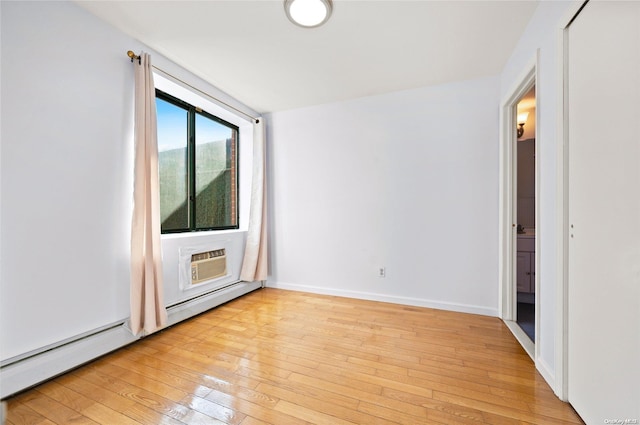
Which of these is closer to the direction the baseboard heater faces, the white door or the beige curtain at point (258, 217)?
the white door

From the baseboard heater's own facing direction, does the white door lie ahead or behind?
ahead

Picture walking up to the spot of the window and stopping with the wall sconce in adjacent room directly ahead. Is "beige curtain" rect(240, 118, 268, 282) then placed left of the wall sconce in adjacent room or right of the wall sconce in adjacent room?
left

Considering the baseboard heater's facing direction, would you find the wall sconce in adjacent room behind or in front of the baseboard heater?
in front

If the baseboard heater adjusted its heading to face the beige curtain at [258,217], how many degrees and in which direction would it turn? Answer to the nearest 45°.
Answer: approximately 90° to its left

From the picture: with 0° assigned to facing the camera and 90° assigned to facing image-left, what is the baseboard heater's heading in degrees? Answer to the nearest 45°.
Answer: approximately 315°

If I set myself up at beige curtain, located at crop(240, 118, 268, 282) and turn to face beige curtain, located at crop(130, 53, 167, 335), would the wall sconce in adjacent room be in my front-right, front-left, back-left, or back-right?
back-left

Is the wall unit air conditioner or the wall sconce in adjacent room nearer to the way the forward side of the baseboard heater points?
the wall sconce in adjacent room

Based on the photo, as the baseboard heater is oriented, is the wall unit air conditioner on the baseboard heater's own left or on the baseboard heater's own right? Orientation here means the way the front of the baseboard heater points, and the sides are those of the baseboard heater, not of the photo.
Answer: on the baseboard heater's own left
